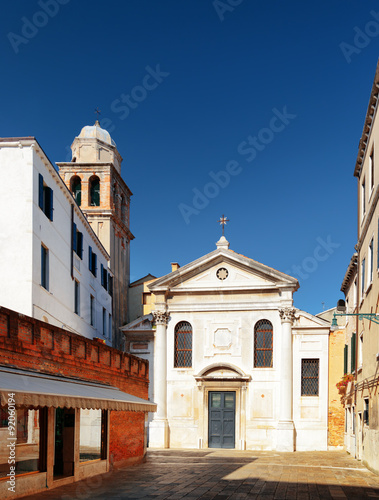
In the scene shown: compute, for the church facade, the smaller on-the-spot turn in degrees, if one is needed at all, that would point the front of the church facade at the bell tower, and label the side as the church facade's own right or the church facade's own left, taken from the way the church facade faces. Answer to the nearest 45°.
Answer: approximately 135° to the church facade's own right

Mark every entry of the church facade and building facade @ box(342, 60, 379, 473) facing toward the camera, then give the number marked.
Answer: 1

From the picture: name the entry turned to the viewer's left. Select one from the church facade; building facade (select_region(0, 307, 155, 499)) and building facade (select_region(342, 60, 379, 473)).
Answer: building facade (select_region(342, 60, 379, 473))

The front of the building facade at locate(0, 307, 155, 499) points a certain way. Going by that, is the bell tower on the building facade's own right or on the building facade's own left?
on the building facade's own left

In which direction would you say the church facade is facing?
toward the camera

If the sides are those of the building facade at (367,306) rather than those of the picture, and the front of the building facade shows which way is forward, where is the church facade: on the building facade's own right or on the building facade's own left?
on the building facade's own right

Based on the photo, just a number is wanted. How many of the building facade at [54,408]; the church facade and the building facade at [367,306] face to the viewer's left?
1

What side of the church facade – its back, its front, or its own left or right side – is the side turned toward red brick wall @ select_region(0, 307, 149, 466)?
front

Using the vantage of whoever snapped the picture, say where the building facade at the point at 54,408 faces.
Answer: facing the viewer and to the right of the viewer

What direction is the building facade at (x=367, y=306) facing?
to the viewer's left

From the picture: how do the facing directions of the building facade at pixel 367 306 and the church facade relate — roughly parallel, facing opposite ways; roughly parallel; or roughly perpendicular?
roughly perpendicular
